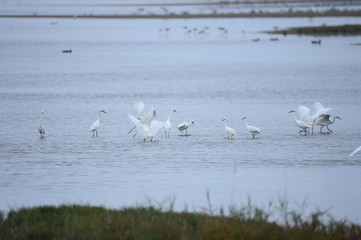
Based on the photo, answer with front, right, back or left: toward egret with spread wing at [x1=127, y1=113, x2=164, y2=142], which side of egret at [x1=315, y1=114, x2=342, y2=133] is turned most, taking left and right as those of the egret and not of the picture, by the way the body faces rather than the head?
back

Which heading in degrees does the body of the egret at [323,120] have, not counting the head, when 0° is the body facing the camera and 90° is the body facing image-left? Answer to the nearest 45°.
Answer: approximately 270°
